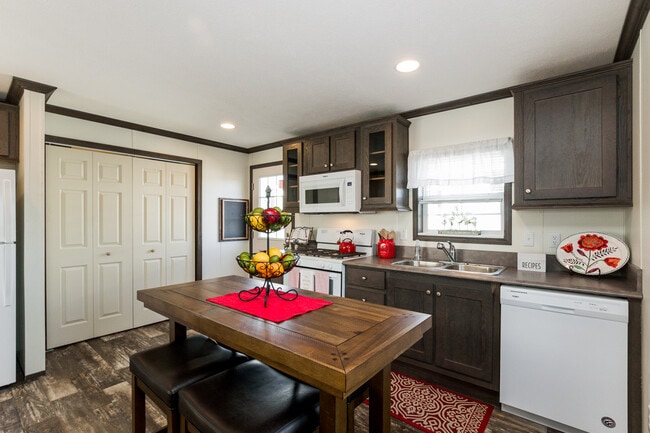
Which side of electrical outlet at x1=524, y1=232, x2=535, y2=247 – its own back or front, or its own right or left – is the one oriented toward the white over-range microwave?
right

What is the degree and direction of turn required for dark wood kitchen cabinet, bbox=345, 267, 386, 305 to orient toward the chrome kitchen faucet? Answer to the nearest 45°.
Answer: approximately 135° to its left

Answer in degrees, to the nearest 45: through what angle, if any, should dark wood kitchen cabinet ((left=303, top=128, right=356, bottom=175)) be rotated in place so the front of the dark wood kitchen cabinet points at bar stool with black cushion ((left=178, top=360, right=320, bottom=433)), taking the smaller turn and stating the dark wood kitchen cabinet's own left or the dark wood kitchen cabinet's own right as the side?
approximately 45° to the dark wood kitchen cabinet's own left

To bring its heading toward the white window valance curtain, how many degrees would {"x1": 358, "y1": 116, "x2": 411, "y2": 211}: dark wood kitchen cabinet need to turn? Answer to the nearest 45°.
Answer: approximately 135° to its left

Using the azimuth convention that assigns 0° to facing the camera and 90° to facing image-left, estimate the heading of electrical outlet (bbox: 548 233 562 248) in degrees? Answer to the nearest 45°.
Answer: approximately 0°

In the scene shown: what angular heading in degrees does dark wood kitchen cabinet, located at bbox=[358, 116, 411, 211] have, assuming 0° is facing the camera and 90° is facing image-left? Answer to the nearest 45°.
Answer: approximately 45°

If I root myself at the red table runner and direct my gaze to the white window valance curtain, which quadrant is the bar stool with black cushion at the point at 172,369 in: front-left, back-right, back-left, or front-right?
back-left

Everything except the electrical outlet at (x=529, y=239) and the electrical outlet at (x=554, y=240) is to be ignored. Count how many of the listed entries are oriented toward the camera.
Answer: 2
